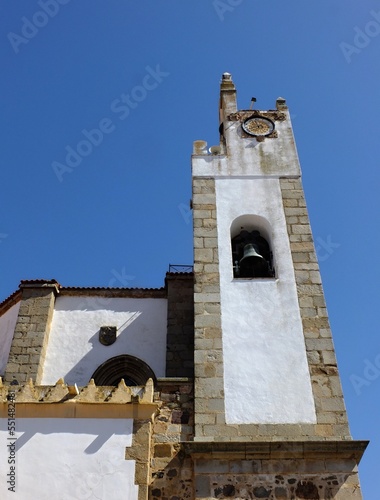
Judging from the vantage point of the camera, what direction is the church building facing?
facing the viewer
